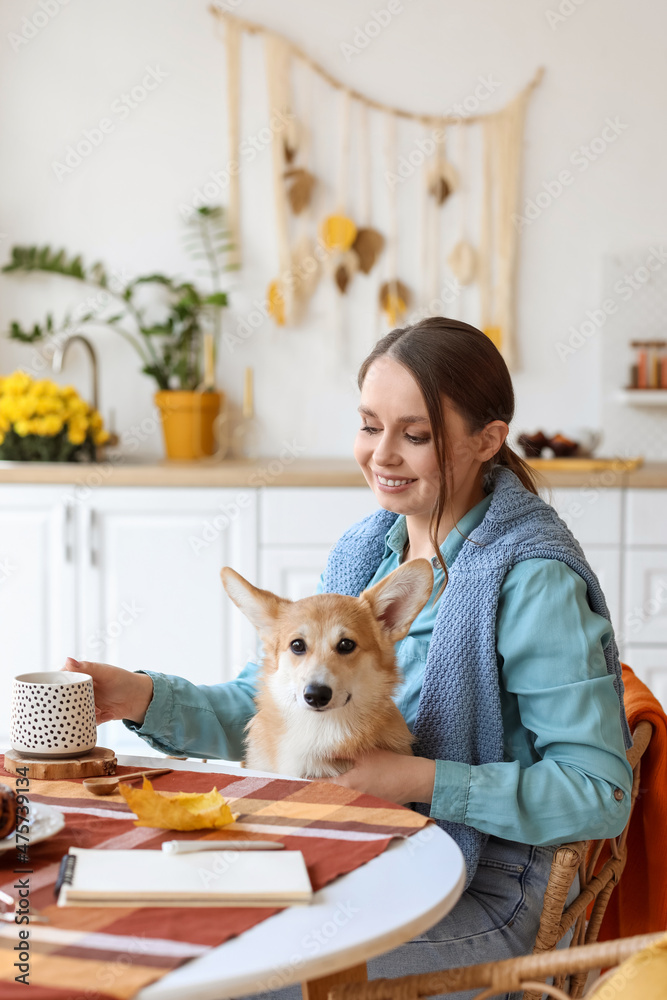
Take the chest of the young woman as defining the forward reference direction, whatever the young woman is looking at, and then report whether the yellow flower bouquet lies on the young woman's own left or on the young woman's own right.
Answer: on the young woman's own right

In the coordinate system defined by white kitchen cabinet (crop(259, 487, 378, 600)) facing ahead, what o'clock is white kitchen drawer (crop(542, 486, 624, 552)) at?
white kitchen drawer (crop(542, 486, 624, 552)) is roughly at 9 o'clock from white kitchen cabinet (crop(259, 487, 378, 600)).

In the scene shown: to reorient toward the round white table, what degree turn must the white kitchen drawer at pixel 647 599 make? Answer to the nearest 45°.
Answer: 0° — it already faces it

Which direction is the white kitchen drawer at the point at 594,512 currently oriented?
toward the camera

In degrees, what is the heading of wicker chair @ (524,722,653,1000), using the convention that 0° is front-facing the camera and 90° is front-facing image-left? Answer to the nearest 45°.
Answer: approximately 45°

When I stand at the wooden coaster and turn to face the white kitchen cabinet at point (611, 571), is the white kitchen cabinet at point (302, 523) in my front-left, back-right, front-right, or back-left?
front-left

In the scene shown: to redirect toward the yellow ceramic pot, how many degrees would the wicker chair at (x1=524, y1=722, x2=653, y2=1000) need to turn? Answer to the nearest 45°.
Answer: approximately 90° to its right

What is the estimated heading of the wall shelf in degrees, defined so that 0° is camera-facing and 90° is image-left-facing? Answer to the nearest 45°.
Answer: approximately 0°

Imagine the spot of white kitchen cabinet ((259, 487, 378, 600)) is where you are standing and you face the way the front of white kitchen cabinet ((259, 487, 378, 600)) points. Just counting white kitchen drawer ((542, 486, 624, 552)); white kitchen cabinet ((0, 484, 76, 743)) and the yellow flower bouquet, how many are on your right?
2

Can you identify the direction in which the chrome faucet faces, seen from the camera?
facing the viewer and to the left of the viewer

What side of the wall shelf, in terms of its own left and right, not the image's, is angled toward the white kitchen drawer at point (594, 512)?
front

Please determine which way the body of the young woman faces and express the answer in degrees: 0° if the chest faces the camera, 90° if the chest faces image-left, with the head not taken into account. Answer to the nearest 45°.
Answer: approximately 45°

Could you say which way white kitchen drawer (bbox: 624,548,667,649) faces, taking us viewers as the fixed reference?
facing the viewer

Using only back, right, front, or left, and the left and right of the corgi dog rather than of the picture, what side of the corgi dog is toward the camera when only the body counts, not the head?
front
